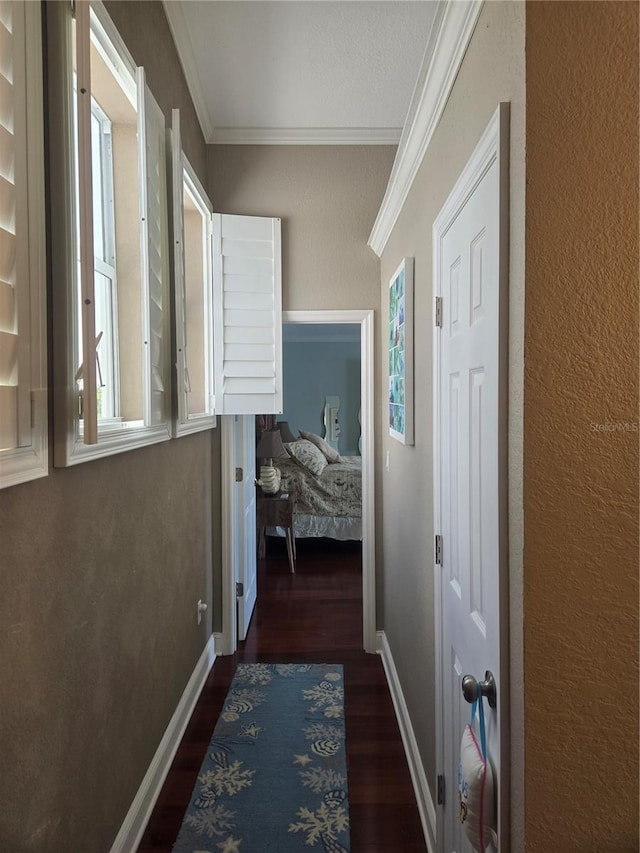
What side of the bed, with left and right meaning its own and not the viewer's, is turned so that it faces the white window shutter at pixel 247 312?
right

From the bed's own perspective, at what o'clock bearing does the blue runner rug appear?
The blue runner rug is roughly at 3 o'clock from the bed.

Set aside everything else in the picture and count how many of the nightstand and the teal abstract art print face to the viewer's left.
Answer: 1

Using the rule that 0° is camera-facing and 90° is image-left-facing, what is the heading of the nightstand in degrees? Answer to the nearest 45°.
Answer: approximately 270°

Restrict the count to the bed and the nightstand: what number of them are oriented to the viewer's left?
0

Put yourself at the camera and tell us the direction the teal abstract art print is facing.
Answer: facing to the left of the viewer

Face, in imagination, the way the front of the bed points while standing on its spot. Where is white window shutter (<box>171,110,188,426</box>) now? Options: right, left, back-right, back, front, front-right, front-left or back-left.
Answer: right

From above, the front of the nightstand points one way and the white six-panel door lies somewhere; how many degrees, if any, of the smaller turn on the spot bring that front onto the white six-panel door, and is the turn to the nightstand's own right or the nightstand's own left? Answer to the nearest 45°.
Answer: approximately 90° to the nightstand's own right

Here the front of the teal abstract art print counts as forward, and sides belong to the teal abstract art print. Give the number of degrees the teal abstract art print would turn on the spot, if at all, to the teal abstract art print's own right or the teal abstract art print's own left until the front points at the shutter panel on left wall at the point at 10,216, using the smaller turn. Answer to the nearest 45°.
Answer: approximately 45° to the teal abstract art print's own left

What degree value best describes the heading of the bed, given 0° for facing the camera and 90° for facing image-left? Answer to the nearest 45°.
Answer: approximately 270°

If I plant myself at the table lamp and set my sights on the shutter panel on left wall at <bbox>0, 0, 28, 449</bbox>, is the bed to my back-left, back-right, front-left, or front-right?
back-left

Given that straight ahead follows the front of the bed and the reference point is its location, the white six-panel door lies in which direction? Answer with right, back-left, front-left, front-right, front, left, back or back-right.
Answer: right

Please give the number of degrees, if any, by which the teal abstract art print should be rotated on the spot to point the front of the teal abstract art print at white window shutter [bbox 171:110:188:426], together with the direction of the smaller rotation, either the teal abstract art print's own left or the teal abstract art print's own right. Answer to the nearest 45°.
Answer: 0° — it already faces it

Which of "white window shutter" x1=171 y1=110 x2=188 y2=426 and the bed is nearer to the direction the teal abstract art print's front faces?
the white window shutter

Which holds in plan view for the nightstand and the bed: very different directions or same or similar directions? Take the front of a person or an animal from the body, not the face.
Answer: same or similar directions

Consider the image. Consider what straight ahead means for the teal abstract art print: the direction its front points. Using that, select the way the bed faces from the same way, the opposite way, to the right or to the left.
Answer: the opposite way
